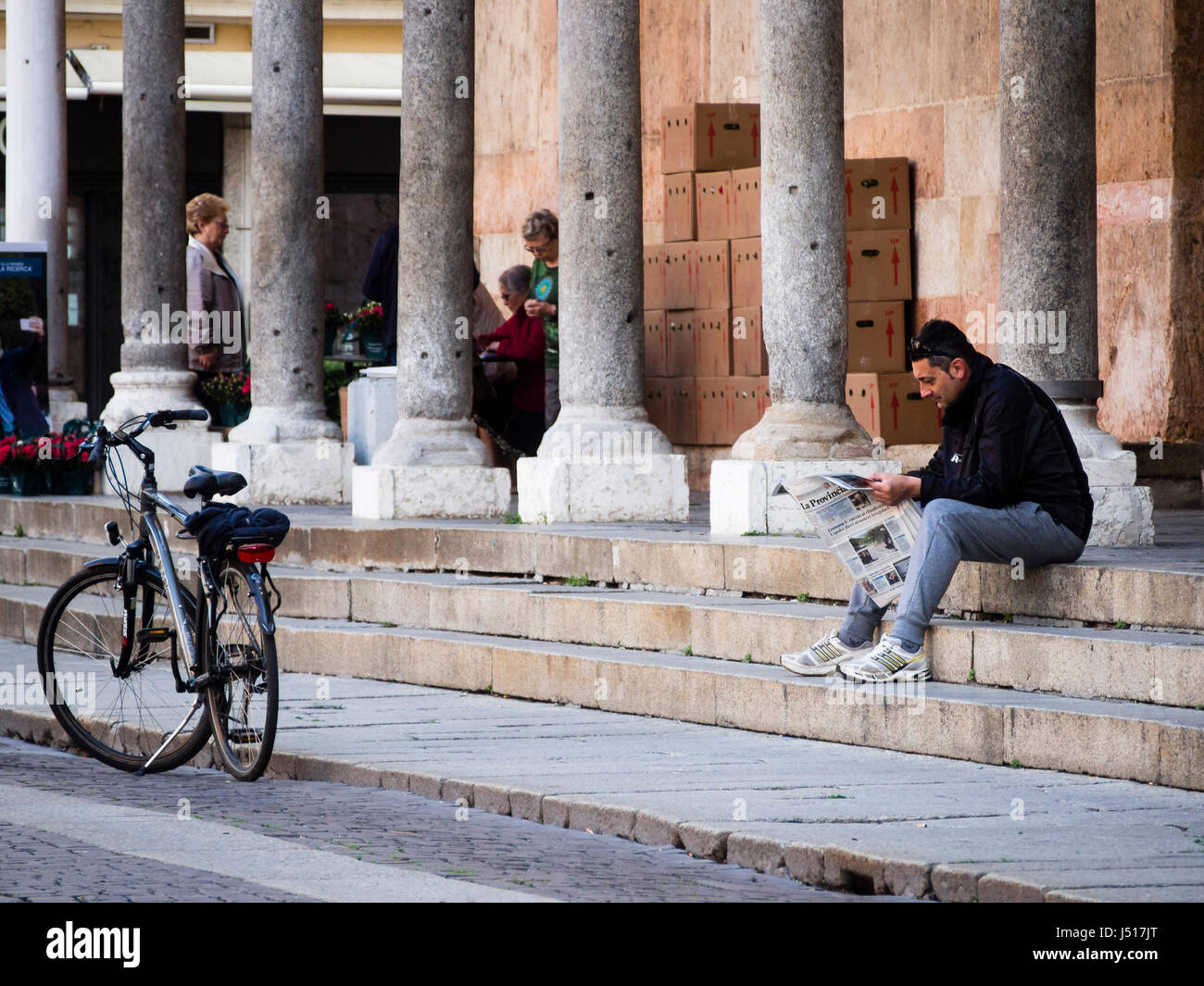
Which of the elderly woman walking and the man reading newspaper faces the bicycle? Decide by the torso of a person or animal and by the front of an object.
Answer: the man reading newspaper

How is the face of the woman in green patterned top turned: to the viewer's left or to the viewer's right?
to the viewer's left

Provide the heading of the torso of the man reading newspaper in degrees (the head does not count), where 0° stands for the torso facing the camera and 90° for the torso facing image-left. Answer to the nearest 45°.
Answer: approximately 90°

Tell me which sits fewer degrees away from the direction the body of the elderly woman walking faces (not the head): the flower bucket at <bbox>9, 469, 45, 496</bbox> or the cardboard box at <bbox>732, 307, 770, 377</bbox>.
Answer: the cardboard box

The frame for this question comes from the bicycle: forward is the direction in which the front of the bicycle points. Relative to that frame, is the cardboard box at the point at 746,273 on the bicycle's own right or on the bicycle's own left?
on the bicycle's own right

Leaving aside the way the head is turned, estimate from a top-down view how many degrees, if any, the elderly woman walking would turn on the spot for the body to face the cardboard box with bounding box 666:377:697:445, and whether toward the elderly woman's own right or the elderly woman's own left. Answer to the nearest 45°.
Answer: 0° — they already face it

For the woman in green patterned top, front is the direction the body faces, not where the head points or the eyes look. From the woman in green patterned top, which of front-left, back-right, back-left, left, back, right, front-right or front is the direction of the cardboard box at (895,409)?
back-left

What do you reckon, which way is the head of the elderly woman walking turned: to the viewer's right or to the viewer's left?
to the viewer's right

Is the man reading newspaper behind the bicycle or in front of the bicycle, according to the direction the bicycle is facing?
behind

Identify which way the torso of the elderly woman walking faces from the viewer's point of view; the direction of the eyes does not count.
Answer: to the viewer's right

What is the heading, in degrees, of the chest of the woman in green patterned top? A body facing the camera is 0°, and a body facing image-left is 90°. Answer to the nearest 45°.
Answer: approximately 45°

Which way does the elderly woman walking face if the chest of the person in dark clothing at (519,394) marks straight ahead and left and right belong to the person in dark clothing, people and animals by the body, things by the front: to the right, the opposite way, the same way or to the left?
the opposite way

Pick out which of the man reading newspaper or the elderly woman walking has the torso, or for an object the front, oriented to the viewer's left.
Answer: the man reading newspaper

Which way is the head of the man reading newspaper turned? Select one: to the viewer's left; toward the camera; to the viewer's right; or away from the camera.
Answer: to the viewer's left
